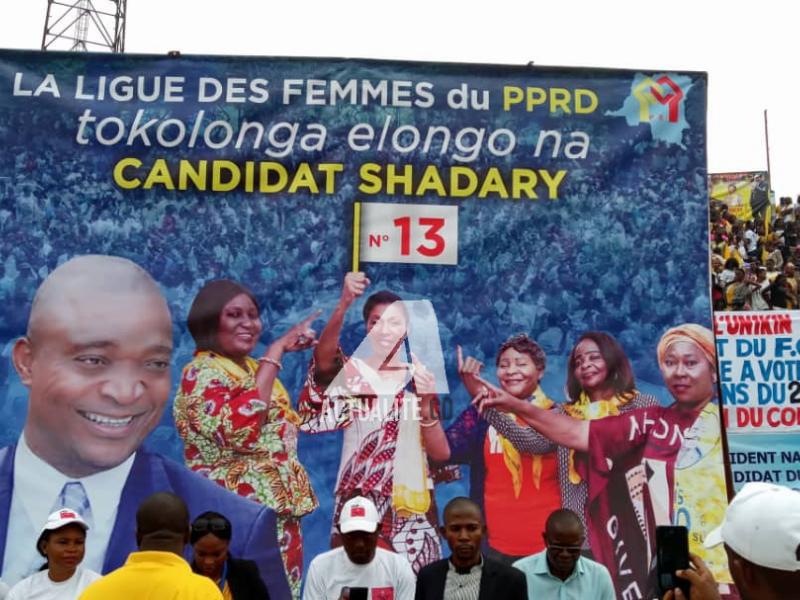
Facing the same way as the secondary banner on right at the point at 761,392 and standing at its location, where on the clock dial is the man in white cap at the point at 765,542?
The man in white cap is roughly at 12 o'clock from the secondary banner on right.

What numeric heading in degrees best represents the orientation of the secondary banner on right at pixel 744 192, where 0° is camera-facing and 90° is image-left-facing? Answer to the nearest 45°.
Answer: approximately 0°

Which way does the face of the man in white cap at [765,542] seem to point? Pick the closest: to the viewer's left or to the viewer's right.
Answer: to the viewer's left

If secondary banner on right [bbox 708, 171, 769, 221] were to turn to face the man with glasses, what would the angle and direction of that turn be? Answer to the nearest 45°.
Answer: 0° — it already faces them

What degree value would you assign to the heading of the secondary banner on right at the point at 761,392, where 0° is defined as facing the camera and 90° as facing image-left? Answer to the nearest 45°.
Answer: approximately 0°

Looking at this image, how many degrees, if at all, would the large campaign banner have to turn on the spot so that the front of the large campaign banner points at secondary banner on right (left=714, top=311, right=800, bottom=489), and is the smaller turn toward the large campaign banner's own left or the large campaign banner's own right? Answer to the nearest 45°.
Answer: approximately 90° to the large campaign banner's own left

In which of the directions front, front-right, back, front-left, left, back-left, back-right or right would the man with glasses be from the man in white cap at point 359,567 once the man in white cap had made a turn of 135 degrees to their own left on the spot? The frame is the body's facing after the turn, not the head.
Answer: front-right
